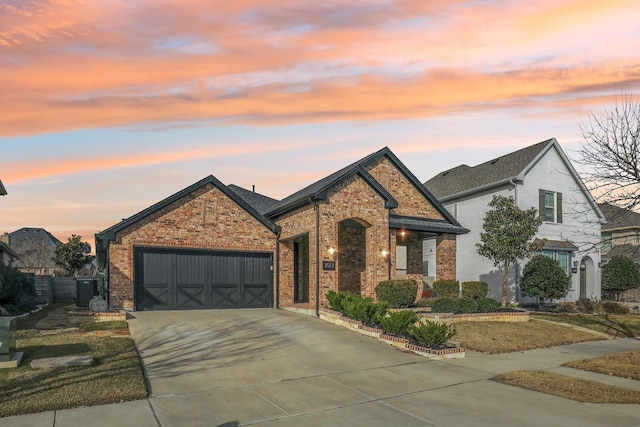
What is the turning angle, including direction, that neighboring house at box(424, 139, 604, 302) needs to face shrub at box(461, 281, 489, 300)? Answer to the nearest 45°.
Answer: approximately 45° to its right

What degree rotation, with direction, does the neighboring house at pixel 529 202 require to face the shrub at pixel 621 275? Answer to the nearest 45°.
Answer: approximately 90° to its left

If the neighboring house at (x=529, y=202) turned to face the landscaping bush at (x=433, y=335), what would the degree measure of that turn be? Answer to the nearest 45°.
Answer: approximately 45° to its right

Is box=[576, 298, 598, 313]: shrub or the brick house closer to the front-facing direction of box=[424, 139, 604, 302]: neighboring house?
the shrub

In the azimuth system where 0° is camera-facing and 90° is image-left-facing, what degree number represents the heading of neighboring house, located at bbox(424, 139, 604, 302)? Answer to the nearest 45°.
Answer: approximately 315°

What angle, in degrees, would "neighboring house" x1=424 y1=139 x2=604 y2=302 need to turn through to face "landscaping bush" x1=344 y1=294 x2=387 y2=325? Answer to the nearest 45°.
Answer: approximately 45° to its right

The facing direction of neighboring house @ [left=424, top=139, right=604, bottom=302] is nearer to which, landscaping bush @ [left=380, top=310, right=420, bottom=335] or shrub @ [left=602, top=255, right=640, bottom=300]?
the landscaping bush

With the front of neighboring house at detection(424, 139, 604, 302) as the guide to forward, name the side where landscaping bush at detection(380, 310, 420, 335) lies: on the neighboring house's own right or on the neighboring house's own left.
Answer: on the neighboring house's own right
